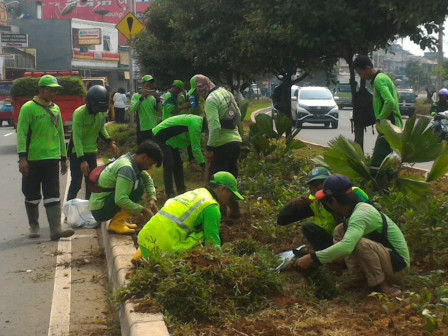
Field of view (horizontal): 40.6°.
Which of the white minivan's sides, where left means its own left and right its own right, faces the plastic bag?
front

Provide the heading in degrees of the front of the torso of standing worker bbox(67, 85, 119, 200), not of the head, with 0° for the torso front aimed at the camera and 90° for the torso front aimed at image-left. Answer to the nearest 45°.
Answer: approximately 315°

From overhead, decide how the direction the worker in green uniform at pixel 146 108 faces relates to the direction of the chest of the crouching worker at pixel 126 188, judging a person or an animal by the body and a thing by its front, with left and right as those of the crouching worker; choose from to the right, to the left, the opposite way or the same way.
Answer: to the right

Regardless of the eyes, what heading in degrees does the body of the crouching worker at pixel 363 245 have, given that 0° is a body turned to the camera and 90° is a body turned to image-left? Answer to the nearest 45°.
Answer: approximately 90°

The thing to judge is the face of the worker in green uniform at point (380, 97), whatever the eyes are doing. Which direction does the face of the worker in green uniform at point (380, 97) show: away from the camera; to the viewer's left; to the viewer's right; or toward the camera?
to the viewer's left

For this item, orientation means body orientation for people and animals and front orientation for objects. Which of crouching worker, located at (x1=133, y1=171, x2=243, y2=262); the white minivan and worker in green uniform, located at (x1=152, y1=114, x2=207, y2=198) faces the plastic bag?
the white minivan

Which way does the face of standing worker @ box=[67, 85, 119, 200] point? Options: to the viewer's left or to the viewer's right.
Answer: to the viewer's right

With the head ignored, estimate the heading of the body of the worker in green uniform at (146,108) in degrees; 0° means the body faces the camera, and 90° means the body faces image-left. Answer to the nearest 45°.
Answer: approximately 0°

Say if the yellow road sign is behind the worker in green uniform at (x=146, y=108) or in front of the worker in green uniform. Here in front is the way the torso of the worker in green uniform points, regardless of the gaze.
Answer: behind

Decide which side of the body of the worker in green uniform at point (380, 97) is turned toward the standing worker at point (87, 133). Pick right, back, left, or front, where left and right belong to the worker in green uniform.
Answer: front
